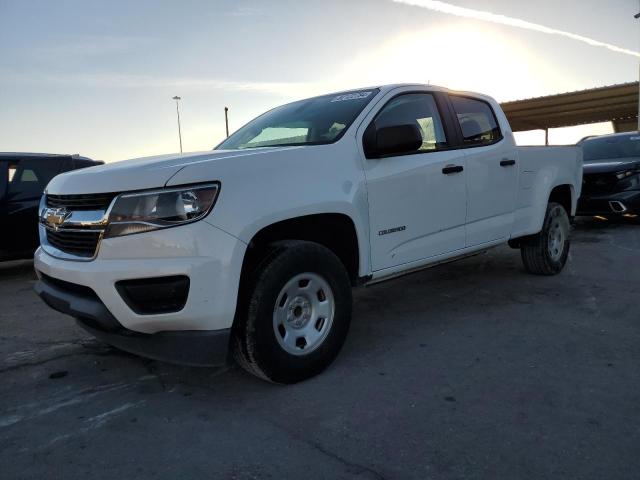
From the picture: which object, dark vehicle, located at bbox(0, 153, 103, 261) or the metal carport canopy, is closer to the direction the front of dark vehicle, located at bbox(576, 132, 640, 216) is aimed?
the dark vehicle

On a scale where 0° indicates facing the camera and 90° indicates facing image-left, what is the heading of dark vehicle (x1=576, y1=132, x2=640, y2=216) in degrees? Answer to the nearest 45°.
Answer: approximately 45°

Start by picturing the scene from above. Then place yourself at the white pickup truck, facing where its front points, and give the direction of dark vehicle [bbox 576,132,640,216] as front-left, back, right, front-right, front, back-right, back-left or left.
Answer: back

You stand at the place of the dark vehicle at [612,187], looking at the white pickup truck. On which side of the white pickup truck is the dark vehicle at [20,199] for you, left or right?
right

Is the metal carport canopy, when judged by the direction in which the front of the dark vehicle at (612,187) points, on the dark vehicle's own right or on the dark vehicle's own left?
on the dark vehicle's own right

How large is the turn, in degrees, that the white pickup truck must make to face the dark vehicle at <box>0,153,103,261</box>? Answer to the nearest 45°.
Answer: approximately 90° to its right

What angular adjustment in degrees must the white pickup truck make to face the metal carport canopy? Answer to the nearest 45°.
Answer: approximately 180°

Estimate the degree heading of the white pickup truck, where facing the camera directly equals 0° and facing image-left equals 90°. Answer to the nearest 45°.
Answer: approximately 45°
